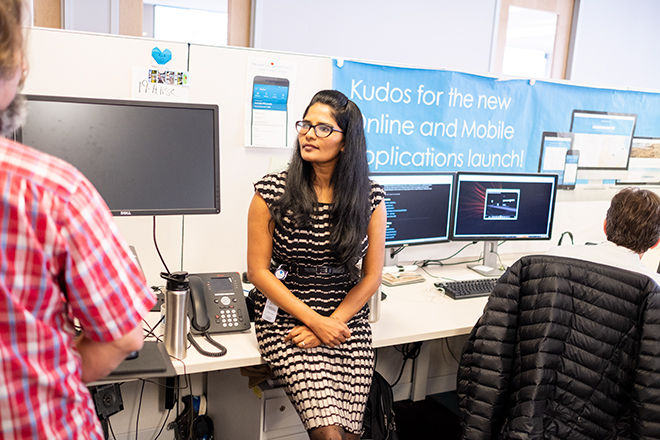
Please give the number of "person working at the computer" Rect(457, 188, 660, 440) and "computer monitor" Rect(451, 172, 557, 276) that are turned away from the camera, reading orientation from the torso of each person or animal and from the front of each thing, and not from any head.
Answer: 1

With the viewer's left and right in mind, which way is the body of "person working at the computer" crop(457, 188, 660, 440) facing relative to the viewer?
facing away from the viewer

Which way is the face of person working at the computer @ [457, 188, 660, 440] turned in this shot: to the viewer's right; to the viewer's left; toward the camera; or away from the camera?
away from the camera

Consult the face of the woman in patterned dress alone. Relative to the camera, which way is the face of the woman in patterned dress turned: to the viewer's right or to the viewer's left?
to the viewer's left

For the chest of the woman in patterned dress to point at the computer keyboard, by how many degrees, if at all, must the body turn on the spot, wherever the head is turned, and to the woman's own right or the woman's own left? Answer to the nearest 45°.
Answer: approximately 135° to the woman's own left

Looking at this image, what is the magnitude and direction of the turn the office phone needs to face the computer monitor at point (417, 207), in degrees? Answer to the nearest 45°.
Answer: approximately 135° to its left

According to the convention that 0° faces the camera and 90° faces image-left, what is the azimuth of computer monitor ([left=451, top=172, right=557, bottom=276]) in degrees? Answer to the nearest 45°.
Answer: approximately 0°
